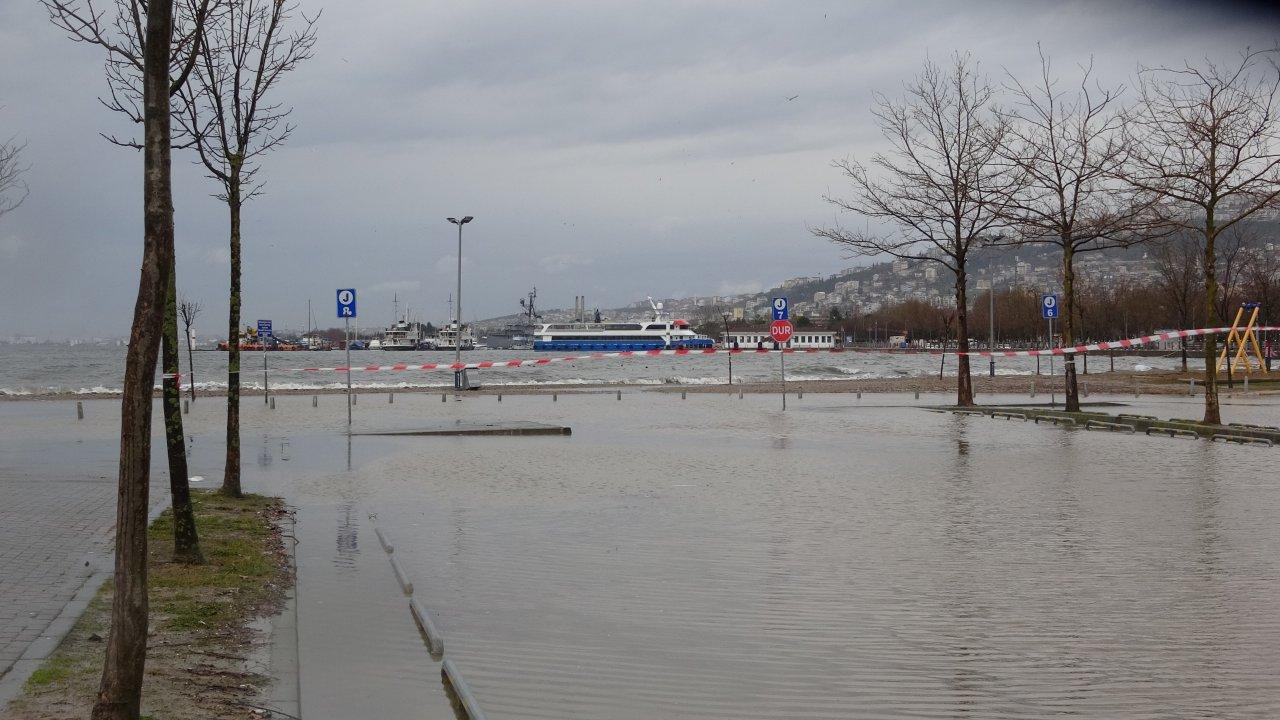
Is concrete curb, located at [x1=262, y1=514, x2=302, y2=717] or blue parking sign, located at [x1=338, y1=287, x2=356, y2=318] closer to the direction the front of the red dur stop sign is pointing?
the concrete curb

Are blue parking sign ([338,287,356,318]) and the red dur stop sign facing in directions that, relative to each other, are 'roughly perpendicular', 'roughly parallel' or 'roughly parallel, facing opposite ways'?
roughly parallel

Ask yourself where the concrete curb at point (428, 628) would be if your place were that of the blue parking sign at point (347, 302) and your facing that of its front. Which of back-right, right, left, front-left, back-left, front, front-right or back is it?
front

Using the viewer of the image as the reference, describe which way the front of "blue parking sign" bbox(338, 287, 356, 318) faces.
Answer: facing the viewer

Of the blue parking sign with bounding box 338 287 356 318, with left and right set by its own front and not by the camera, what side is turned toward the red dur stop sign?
left

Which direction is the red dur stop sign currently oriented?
toward the camera

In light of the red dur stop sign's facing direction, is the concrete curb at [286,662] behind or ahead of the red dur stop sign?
ahead

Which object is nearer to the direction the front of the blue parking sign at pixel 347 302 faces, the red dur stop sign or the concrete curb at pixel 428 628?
the concrete curb

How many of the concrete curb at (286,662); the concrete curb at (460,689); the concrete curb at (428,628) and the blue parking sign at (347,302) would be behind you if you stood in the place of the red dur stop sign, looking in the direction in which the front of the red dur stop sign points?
0

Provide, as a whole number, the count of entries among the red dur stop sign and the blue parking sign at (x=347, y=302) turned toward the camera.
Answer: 2

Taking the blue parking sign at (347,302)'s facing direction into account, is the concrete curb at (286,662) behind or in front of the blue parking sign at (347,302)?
in front

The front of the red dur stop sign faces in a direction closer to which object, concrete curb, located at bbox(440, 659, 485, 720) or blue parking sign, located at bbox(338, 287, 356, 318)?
the concrete curb

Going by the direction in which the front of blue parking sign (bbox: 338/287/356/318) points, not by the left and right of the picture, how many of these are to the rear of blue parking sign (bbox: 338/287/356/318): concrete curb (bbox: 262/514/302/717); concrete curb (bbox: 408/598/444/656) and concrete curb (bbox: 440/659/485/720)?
0

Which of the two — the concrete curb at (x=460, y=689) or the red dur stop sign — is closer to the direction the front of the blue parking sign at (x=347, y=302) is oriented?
the concrete curb

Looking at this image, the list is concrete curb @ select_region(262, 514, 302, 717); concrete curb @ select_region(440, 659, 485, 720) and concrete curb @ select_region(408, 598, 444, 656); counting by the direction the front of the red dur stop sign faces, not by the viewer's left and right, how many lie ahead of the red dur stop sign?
3

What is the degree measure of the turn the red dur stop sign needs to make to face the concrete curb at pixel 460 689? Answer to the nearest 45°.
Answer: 0° — it already faces it

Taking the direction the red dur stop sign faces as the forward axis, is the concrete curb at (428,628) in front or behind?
in front
